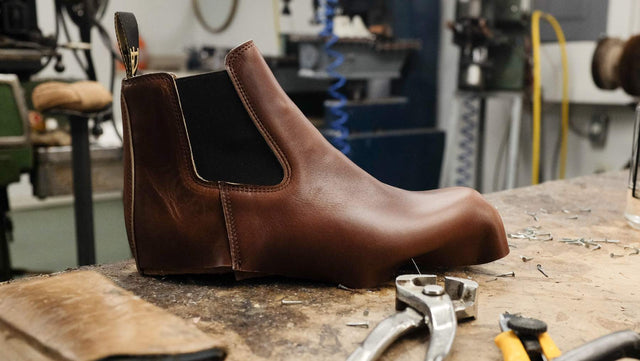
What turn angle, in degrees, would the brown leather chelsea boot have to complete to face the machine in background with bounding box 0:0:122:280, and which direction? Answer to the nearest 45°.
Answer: approximately 135° to its left

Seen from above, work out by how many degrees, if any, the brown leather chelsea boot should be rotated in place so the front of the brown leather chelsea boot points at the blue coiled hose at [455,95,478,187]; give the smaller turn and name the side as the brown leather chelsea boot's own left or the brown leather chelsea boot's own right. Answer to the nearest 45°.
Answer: approximately 90° to the brown leather chelsea boot's own left

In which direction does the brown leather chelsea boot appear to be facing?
to the viewer's right

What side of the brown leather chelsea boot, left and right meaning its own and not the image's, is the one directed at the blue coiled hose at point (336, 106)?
left
